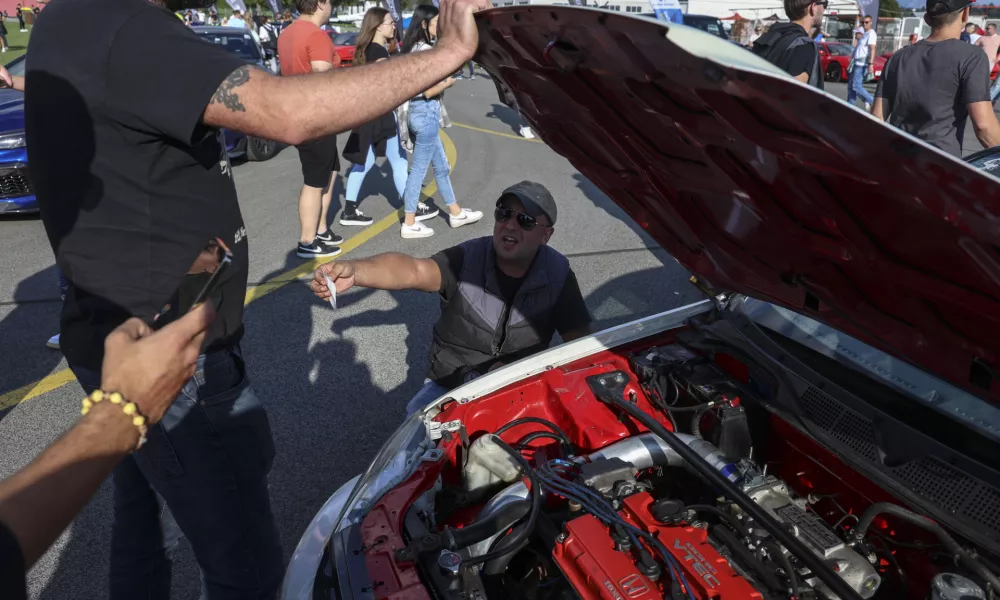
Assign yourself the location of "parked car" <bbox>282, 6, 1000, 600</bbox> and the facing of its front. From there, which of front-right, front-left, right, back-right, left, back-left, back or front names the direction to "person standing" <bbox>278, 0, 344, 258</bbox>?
right

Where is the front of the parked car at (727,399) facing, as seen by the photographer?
facing the viewer and to the left of the viewer

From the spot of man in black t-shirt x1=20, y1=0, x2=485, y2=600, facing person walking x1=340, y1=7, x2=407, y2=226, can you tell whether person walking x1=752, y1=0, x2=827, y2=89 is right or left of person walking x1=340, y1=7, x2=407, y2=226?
right

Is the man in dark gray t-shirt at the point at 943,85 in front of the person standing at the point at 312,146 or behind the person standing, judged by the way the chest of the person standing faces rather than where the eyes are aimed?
in front

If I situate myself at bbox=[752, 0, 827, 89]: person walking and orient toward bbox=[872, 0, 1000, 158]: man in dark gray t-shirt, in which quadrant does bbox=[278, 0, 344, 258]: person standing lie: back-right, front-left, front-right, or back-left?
back-right

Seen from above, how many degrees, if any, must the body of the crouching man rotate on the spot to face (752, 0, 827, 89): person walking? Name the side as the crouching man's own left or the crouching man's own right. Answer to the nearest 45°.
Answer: approximately 135° to the crouching man's own left

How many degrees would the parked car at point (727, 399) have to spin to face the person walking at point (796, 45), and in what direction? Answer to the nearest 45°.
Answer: approximately 135° to its right

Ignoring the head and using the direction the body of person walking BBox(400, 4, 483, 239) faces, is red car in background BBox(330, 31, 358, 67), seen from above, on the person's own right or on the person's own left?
on the person's own left

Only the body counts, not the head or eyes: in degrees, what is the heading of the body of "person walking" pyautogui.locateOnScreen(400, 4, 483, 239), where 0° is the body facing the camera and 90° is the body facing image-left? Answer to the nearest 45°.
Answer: approximately 270°
